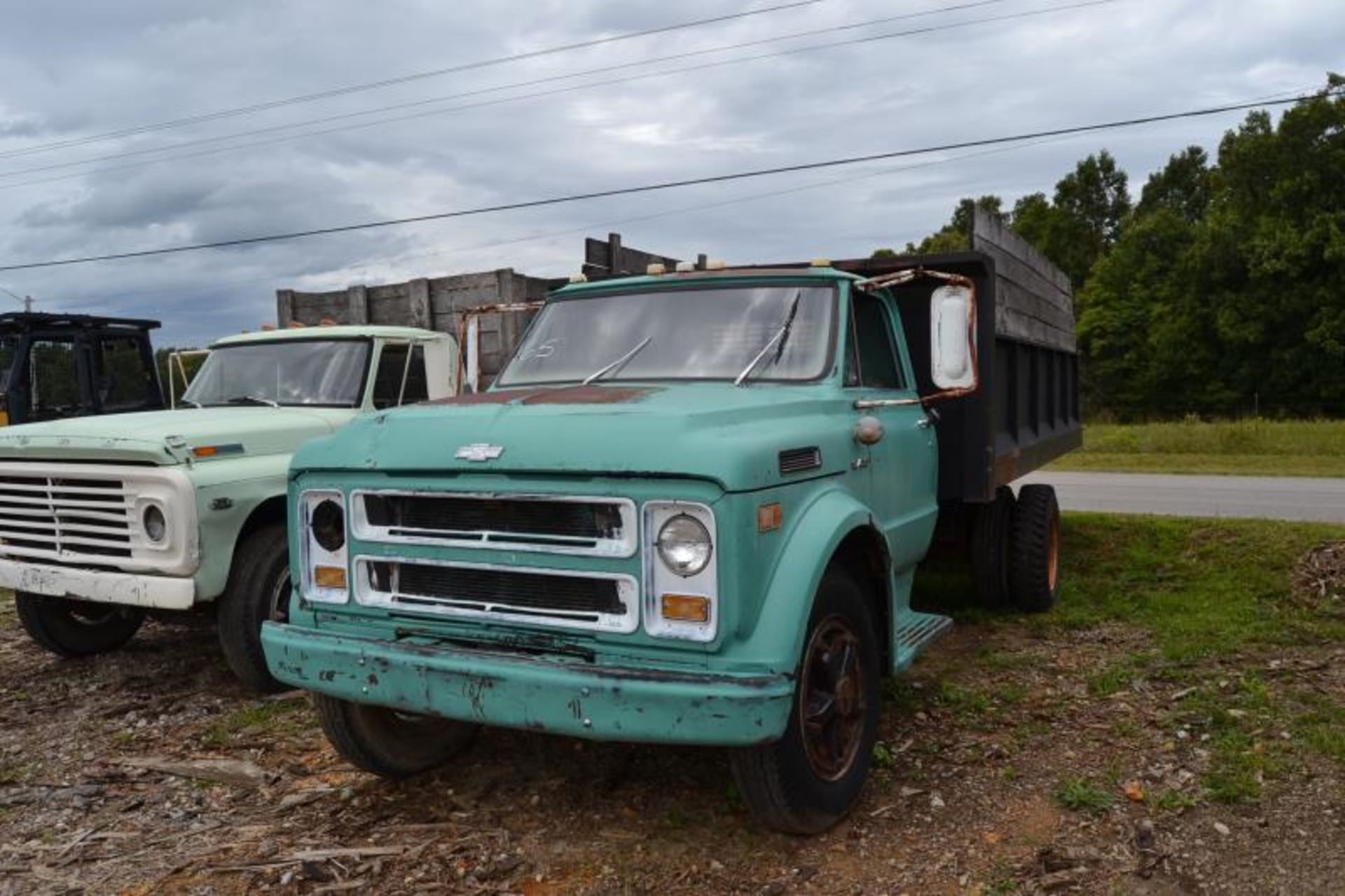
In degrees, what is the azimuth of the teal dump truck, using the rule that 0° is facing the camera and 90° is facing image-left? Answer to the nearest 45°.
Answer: approximately 45°

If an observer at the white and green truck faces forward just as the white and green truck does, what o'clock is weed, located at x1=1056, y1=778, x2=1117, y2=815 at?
The weed is roughly at 9 o'clock from the white and green truck.

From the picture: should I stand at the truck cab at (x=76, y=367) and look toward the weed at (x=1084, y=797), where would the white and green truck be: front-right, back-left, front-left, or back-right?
front-right

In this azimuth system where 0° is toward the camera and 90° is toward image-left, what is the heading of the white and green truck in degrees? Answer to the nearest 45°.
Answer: approximately 45°

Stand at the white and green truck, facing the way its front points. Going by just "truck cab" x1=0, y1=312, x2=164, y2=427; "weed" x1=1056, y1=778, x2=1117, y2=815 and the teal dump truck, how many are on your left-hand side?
2

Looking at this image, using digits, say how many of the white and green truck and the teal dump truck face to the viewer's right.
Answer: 0

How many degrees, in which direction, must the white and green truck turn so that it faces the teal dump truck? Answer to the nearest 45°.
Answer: approximately 90° to its left

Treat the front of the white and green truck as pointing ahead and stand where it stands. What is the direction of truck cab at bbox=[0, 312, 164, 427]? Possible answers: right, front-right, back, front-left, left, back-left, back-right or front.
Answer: back-right

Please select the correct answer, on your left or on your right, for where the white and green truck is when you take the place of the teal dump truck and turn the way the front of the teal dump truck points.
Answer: on your right

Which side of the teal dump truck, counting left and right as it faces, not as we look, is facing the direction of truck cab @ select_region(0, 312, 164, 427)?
right
